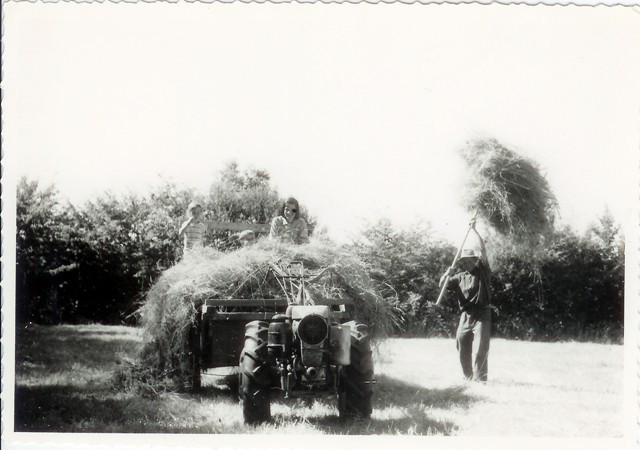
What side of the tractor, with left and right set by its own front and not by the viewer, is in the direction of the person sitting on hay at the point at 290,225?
back

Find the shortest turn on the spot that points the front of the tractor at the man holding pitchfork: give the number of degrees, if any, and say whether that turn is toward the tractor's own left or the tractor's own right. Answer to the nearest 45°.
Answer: approximately 135° to the tractor's own left
